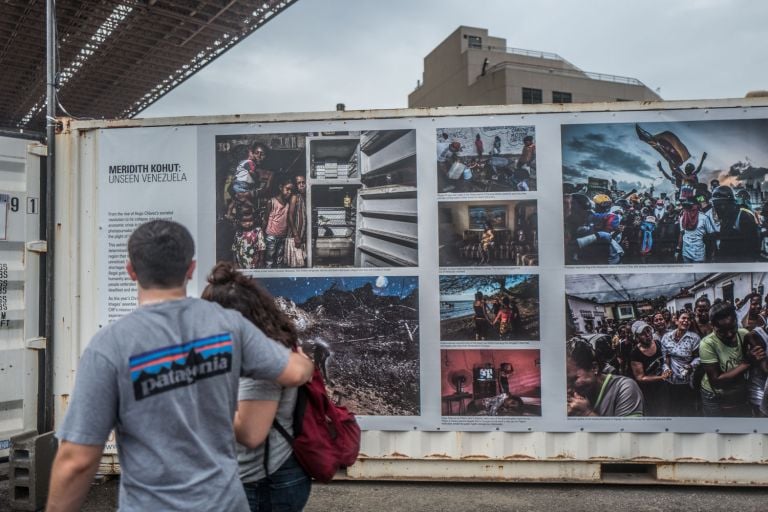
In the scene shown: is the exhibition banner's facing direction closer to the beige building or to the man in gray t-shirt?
the man in gray t-shirt

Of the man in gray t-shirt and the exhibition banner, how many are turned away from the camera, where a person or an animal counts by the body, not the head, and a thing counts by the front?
1

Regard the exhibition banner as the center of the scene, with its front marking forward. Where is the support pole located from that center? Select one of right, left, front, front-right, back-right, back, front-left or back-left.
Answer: right

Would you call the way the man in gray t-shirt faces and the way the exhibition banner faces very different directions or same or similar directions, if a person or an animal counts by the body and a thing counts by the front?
very different directions

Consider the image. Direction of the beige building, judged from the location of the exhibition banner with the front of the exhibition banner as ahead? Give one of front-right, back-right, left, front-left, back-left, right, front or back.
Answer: back

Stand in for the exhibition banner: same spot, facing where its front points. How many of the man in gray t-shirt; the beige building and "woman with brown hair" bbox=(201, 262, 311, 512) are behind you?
1

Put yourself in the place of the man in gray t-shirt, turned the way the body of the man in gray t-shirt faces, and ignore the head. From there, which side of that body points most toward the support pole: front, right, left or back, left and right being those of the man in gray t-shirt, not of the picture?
front

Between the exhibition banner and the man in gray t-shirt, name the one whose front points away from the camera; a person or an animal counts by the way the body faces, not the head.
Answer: the man in gray t-shirt

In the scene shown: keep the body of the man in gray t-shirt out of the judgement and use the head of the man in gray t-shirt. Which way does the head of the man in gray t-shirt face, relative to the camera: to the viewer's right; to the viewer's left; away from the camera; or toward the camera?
away from the camera

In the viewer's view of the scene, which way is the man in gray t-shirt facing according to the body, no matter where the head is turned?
away from the camera
